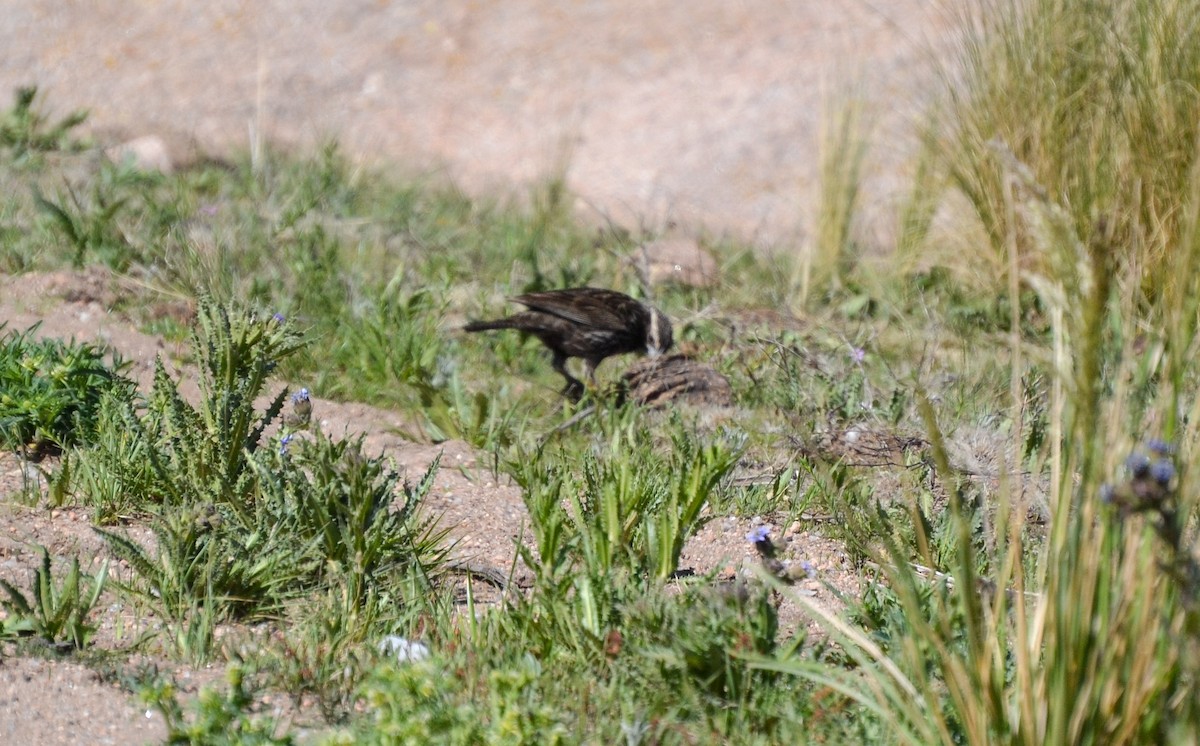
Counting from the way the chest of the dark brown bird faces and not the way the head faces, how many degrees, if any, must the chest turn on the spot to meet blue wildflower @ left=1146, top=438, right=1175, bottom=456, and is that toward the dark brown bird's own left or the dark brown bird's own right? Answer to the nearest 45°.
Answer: approximately 90° to the dark brown bird's own right

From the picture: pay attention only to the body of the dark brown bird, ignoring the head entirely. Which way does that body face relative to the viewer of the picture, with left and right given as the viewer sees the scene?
facing to the right of the viewer
